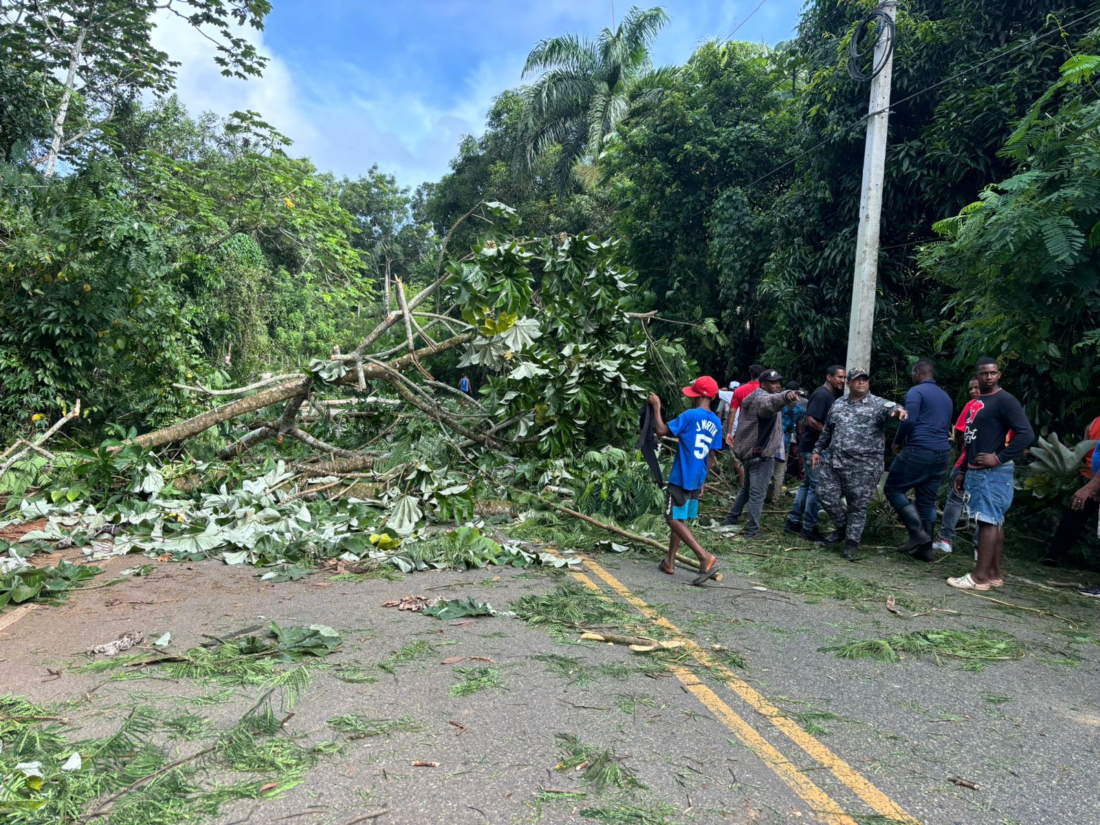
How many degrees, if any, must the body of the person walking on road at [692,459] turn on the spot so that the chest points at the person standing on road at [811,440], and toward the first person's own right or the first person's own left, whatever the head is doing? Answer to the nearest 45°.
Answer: approximately 90° to the first person's own right

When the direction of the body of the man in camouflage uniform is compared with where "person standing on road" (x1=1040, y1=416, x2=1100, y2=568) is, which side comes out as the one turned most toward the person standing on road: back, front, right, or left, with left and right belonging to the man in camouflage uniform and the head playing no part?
left

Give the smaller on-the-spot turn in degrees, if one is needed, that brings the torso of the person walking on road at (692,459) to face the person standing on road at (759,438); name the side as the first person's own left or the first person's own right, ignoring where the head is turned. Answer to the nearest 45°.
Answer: approximately 45° to the first person's own right

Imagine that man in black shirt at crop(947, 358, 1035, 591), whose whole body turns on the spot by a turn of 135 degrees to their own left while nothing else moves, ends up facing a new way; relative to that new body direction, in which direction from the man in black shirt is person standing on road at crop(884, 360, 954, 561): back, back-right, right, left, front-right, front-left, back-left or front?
back-left

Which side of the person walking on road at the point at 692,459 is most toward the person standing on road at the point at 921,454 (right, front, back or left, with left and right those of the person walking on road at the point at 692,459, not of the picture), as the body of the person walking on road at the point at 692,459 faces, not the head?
right

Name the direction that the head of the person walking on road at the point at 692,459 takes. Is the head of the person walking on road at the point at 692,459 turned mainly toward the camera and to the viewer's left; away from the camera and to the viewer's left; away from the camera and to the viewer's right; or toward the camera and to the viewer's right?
away from the camera and to the viewer's left

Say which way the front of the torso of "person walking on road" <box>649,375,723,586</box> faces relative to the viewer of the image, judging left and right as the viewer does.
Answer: facing away from the viewer and to the left of the viewer

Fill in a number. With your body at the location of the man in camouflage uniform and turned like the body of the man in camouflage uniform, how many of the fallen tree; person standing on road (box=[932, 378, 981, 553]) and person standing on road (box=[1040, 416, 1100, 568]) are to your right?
1

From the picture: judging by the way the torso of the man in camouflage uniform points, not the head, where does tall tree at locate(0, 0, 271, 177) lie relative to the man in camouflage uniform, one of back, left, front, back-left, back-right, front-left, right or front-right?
right

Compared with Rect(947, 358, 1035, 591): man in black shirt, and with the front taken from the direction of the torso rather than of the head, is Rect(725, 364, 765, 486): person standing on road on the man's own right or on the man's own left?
on the man's own right

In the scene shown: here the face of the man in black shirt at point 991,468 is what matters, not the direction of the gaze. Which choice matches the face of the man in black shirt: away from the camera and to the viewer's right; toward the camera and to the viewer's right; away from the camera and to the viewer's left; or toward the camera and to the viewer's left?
toward the camera and to the viewer's left

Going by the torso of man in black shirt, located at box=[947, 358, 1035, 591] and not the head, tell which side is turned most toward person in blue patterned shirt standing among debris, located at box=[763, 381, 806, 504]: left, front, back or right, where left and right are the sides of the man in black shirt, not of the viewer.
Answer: right
